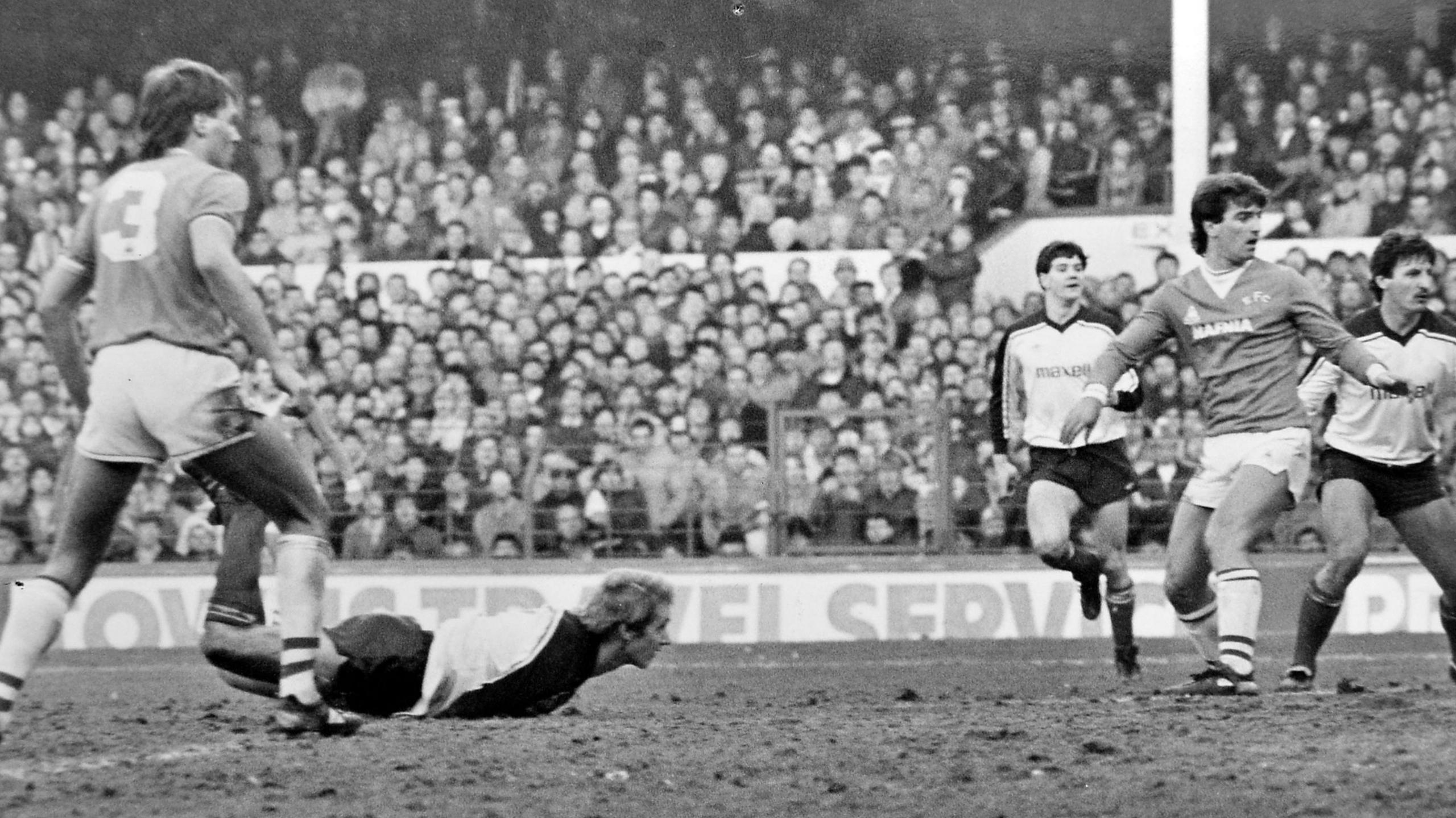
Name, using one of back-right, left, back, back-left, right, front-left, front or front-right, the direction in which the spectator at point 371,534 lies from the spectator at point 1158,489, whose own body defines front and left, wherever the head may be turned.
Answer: right

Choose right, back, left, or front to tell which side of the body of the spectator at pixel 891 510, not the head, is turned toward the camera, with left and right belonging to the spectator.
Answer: front

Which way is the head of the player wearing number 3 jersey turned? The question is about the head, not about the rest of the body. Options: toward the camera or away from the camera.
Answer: away from the camera

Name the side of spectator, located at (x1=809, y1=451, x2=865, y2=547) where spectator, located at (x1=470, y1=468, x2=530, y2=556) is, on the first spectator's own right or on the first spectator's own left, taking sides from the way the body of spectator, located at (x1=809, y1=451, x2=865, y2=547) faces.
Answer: on the first spectator's own right

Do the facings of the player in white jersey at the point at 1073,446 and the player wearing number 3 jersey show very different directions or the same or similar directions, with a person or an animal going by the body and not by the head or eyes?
very different directions

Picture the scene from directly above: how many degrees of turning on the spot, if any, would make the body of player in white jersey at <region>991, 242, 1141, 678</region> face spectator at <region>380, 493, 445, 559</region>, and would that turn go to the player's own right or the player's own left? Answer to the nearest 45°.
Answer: approximately 135° to the player's own right

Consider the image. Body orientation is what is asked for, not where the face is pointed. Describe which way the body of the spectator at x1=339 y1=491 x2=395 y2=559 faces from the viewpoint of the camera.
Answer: toward the camera

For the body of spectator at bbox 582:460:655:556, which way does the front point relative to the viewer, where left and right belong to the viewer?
facing the viewer and to the left of the viewer

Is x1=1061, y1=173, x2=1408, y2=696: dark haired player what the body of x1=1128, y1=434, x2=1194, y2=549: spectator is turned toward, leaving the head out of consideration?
yes

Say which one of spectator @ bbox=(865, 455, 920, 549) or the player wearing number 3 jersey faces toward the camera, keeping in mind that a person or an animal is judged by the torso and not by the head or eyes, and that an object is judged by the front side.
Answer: the spectator

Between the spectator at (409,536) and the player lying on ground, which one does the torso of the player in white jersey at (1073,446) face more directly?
the player lying on ground

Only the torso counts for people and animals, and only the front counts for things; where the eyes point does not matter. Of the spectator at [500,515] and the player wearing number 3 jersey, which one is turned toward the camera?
the spectator

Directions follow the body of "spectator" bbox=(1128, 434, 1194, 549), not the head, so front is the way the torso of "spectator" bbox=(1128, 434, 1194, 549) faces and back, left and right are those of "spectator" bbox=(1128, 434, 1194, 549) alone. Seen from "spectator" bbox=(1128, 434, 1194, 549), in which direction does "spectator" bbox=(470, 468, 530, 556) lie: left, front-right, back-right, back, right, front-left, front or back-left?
right

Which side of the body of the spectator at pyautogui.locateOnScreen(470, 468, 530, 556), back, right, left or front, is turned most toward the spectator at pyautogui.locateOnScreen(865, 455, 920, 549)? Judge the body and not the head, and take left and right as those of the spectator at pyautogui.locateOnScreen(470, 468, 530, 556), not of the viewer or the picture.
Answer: left

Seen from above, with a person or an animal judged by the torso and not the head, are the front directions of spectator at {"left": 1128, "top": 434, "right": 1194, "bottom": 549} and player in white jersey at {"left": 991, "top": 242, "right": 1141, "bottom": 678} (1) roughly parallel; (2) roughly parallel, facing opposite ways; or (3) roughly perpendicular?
roughly parallel

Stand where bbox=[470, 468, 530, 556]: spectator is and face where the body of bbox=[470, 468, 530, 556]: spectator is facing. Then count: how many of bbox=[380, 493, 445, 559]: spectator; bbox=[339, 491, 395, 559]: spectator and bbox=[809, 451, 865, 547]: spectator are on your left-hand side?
1

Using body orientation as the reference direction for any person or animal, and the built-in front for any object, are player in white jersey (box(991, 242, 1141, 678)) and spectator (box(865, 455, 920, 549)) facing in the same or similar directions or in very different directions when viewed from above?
same or similar directions

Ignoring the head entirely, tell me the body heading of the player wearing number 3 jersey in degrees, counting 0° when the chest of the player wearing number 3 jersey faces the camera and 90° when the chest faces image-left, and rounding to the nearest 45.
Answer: approximately 225°
